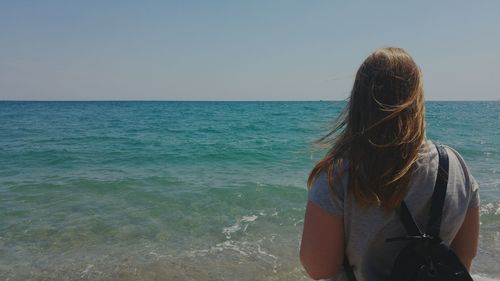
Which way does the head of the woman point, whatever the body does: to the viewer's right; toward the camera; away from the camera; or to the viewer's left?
away from the camera

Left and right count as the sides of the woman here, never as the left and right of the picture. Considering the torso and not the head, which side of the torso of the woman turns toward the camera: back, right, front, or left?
back
